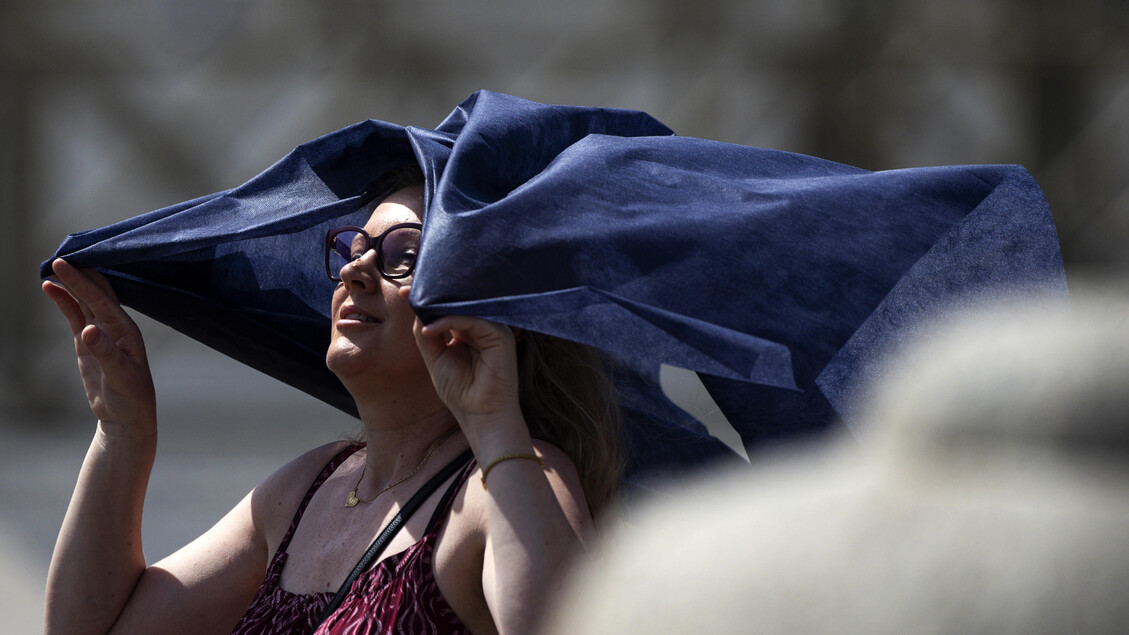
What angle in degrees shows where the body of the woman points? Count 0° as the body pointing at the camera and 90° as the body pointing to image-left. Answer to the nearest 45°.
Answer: approximately 45°

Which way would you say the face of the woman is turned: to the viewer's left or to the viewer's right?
to the viewer's left

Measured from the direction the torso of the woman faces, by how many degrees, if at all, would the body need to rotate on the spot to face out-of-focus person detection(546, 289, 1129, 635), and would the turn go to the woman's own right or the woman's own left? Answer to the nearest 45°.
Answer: approximately 45° to the woman's own left
